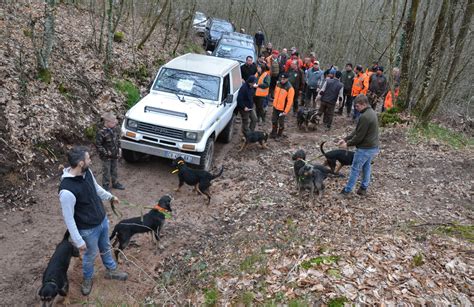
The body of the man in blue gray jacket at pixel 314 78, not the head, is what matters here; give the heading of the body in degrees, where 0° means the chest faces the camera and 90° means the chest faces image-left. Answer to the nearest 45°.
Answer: approximately 0°

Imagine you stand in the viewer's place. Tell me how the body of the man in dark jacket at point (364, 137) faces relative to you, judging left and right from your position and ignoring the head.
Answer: facing to the left of the viewer

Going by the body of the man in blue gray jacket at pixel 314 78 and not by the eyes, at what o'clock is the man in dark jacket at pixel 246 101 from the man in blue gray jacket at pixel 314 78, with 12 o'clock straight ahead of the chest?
the man in dark jacket at pixel 246 101 is roughly at 1 o'clock from the man in blue gray jacket at pixel 314 78.

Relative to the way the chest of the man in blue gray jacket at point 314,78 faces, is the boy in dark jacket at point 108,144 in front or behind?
in front

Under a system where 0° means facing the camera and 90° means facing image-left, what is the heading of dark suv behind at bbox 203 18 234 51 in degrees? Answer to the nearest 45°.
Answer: approximately 45°

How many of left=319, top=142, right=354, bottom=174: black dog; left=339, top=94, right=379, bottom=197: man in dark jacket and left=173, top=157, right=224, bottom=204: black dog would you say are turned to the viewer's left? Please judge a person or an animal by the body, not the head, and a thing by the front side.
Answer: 2

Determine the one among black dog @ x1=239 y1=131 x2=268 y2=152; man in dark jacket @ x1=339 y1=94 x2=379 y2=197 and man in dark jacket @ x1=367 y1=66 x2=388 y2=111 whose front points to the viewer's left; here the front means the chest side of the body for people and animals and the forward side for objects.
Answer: man in dark jacket @ x1=339 y1=94 x2=379 y2=197
